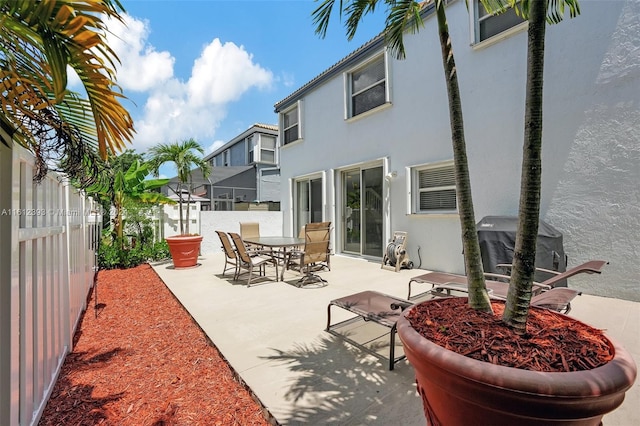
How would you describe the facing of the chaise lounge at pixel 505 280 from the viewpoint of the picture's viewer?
facing to the left of the viewer

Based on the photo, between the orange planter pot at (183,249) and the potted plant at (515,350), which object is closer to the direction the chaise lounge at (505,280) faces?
the orange planter pot

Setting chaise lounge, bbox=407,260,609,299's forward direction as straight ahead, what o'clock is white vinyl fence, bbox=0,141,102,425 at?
The white vinyl fence is roughly at 10 o'clock from the chaise lounge.

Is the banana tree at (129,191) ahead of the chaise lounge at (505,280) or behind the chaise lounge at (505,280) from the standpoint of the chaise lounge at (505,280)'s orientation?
ahead

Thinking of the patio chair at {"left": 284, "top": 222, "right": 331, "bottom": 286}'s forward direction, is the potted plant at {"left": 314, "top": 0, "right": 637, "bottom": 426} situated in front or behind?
behind

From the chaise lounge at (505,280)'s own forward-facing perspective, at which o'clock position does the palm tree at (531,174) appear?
The palm tree is roughly at 9 o'clock from the chaise lounge.

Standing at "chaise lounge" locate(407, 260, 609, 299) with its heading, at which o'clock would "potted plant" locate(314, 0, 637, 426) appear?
The potted plant is roughly at 9 o'clock from the chaise lounge.

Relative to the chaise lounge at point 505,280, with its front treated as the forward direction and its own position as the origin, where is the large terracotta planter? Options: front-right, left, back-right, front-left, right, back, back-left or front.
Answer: left

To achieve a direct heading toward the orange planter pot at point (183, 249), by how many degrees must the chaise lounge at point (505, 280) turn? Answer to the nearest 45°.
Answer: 0° — it already faces it

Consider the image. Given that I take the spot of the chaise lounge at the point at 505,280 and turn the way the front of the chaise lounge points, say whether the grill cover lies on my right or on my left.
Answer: on my right

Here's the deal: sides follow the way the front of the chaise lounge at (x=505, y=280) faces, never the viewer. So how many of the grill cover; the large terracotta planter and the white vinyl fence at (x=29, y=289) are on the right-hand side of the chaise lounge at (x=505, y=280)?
1

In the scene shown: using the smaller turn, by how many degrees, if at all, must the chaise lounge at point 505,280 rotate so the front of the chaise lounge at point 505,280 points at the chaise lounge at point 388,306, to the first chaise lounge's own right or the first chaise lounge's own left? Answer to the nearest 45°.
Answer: approximately 45° to the first chaise lounge's own left

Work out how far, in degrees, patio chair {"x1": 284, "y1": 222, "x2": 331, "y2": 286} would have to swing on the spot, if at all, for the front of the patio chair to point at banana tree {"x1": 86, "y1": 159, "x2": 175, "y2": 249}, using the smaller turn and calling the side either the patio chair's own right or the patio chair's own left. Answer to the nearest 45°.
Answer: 0° — it already faces it

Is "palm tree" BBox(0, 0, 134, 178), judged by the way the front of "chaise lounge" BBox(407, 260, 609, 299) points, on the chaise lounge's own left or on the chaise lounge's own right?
on the chaise lounge's own left

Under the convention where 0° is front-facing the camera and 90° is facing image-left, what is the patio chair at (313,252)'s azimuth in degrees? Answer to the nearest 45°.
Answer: approximately 135°

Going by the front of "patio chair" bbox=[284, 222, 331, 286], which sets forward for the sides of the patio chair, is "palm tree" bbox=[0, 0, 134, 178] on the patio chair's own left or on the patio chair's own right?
on the patio chair's own left
